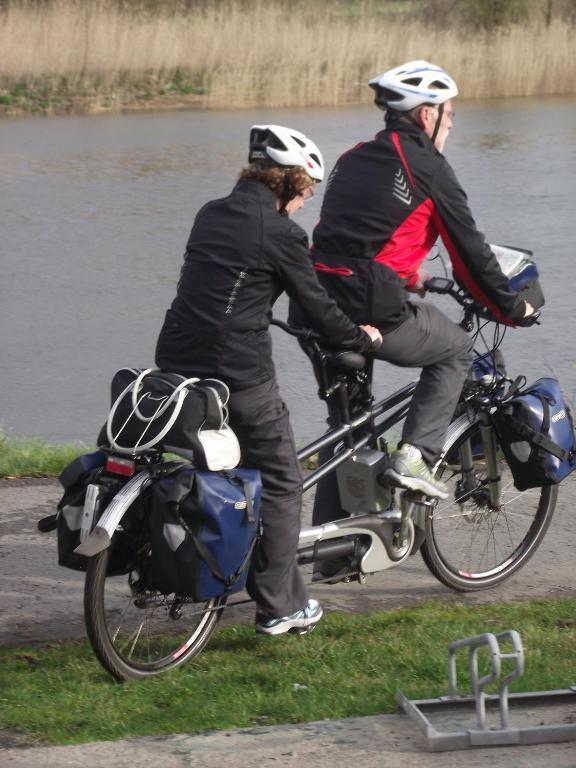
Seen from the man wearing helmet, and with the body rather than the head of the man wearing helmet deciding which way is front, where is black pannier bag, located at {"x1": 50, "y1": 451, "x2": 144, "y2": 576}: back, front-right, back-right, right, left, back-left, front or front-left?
back

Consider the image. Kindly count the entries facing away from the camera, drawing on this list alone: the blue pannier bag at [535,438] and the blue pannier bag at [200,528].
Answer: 0

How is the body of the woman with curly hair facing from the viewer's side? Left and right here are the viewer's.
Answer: facing away from the viewer and to the right of the viewer

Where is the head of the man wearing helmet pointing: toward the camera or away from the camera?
away from the camera

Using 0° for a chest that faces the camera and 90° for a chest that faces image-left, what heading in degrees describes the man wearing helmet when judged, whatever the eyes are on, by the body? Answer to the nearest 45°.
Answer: approximately 225°

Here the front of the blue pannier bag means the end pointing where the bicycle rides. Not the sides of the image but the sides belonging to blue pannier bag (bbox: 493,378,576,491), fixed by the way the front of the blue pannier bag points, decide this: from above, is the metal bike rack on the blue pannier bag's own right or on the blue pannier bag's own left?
on the blue pannier bag's own right
